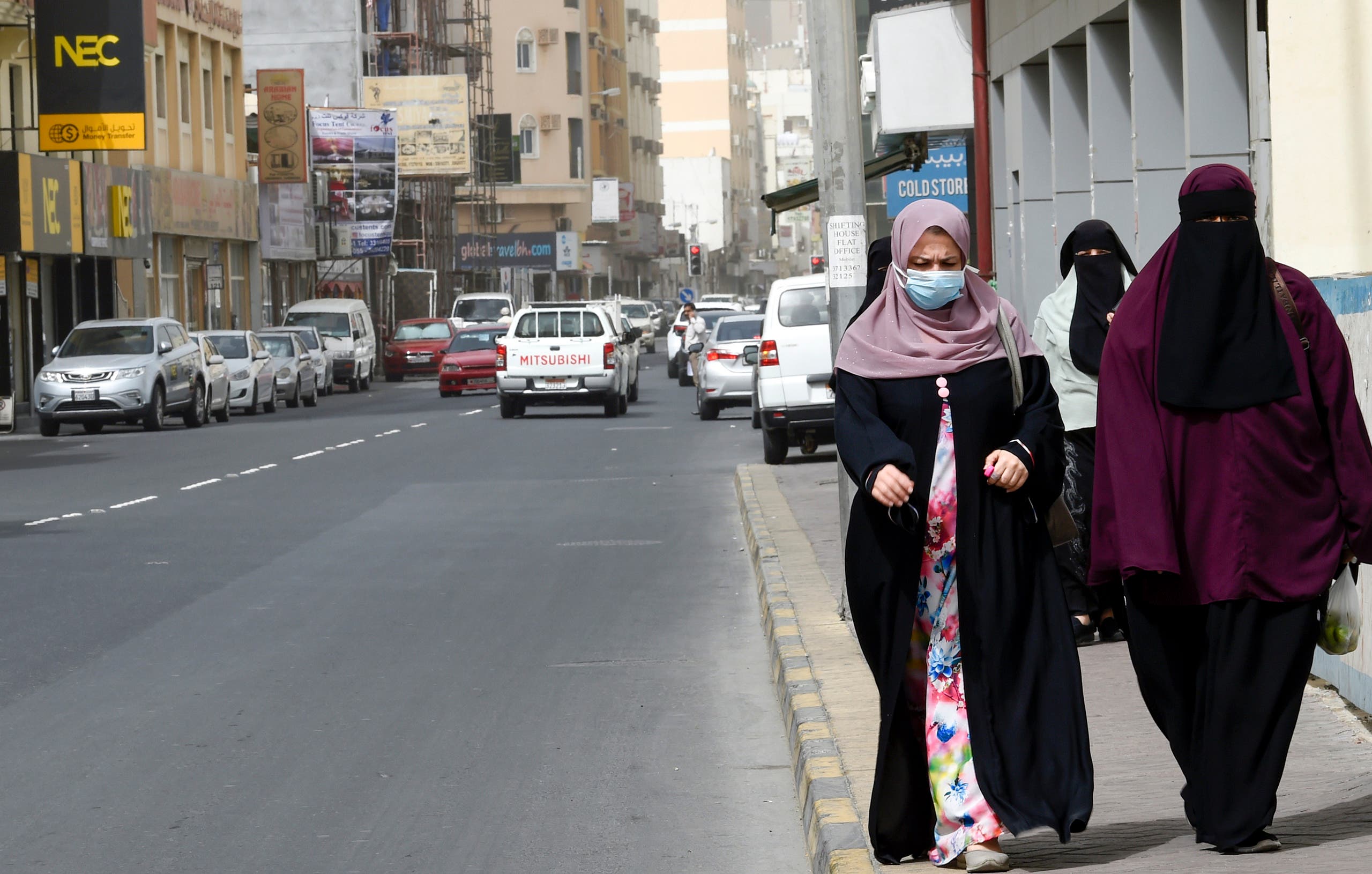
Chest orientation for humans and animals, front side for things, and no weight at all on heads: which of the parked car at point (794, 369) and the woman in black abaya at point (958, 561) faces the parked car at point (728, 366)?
the parked car at point (794, 369)

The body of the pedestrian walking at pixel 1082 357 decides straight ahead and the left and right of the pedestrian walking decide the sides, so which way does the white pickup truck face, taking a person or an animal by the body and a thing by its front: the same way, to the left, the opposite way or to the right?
the opposite way

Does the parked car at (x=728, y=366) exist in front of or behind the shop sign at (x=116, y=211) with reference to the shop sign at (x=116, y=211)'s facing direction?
in front

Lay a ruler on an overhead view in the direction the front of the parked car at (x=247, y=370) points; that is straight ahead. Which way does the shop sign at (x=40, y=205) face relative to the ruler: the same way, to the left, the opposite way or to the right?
to the left

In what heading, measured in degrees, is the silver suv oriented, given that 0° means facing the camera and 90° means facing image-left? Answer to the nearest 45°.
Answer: approximately 45°

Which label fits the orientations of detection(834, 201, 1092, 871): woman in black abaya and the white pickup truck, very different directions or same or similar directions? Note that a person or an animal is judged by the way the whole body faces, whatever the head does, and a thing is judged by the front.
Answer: very different directions

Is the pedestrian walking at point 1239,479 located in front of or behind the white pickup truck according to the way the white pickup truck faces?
behind

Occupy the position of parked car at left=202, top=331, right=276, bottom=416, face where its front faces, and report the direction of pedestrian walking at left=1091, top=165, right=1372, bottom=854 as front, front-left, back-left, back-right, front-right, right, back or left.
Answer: front-left

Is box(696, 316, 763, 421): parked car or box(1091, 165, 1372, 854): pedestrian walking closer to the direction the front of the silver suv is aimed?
the pedestrian walking

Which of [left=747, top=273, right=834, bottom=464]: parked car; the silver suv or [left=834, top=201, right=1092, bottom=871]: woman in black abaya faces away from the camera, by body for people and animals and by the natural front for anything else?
the parked car

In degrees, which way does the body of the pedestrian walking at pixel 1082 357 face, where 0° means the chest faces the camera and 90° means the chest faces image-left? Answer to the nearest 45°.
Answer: approximately 0°

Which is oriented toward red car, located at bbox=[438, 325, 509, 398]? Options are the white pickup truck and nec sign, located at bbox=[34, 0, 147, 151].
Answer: the white pickup truck

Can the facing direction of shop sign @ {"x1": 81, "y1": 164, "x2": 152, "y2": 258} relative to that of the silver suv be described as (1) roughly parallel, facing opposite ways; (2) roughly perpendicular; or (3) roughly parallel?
roughly perpendicular

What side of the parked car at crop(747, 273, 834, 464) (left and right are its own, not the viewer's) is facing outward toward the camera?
back

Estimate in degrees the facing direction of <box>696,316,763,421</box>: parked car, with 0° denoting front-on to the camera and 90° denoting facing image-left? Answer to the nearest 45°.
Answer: approximately 180°
